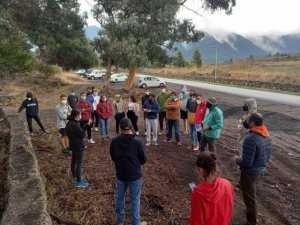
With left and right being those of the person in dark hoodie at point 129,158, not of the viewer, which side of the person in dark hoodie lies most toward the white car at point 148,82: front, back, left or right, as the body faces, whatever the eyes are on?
front

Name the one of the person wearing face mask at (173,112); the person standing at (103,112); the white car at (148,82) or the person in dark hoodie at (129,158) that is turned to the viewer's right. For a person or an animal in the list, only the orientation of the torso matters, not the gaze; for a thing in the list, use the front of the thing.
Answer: the white car

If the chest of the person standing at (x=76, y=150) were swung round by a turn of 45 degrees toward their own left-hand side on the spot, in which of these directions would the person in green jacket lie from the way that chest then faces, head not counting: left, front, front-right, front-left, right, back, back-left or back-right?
front-right

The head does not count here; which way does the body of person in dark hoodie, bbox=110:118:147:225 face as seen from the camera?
away from the camera

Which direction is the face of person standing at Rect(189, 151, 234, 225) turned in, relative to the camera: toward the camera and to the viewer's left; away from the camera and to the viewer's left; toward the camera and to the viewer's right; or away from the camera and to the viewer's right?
away from the camera and to the viewer's left

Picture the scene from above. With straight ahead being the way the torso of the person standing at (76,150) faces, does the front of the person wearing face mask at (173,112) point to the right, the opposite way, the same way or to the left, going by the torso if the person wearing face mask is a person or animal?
to the right

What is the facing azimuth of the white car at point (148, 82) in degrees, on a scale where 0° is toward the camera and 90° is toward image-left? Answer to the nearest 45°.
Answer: approximately 270°

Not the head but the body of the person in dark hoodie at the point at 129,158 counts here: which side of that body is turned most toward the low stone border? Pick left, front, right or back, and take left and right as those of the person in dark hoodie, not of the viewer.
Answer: left

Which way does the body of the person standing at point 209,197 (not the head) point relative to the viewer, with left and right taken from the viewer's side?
facing away from the viewer and to the left of the viewer

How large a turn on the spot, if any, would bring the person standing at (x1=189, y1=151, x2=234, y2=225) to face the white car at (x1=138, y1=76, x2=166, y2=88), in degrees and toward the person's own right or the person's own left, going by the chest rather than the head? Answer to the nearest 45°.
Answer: approximately 45° to the person's own right

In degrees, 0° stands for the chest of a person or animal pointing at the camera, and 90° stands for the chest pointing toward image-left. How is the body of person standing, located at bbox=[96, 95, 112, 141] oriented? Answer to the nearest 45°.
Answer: approximately 0°

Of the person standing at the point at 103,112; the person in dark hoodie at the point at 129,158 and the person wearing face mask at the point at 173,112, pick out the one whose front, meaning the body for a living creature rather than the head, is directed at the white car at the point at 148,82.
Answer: the person in dark hoodie

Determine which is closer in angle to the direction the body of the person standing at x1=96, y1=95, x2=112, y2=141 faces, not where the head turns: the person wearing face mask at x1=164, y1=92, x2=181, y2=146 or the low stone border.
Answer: the low stone border
